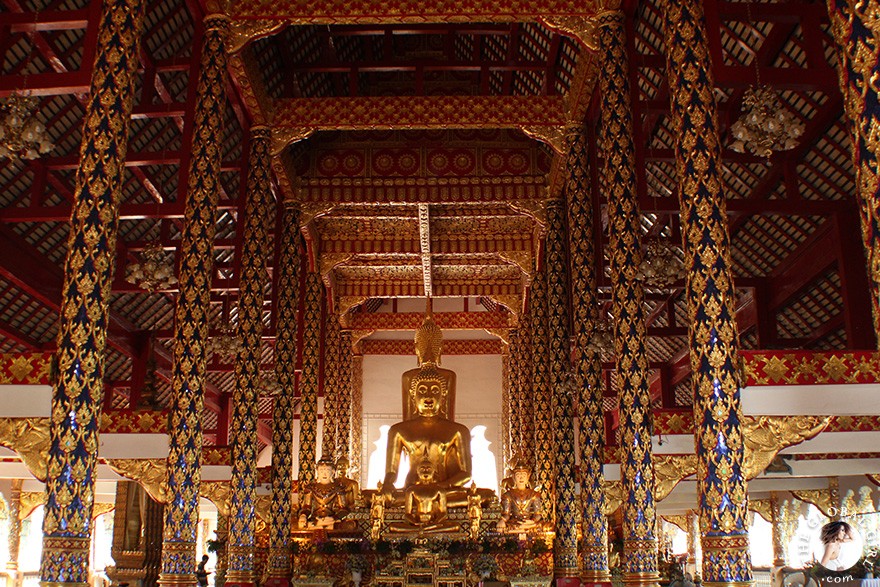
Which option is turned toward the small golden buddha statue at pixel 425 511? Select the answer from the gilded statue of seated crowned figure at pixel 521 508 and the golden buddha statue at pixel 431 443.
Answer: the golden buddha statue

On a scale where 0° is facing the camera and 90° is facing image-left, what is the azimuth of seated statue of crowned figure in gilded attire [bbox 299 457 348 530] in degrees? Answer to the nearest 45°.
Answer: approximately 0°

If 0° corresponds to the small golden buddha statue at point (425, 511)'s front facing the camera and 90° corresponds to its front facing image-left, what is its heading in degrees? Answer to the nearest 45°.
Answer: approximately 0°

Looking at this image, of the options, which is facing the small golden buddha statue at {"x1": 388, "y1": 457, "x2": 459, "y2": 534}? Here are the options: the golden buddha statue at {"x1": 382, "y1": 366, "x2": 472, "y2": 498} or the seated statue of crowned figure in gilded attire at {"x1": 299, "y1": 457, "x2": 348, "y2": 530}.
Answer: the golden buddha statue

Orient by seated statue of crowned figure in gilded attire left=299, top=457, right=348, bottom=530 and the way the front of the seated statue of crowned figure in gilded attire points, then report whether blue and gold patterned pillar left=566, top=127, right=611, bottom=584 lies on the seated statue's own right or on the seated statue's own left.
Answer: on the seated statue's own left

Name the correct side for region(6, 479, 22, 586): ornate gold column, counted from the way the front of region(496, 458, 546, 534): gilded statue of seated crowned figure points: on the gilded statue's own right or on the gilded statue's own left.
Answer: on the gilded statue's own right

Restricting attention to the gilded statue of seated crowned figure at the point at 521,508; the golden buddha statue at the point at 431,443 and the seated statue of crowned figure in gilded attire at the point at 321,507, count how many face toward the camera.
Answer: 3

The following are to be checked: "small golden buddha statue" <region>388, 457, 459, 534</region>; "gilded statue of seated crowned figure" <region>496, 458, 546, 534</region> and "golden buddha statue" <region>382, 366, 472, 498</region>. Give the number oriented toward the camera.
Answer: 3

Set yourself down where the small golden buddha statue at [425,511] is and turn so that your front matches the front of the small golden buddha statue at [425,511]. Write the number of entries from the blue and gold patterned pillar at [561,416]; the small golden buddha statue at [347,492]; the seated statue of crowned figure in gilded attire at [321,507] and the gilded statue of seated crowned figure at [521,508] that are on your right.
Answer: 2

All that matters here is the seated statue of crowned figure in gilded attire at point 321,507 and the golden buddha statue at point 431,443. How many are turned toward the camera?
2
